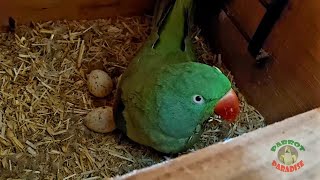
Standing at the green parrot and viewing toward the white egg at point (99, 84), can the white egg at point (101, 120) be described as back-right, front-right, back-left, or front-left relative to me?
front-left

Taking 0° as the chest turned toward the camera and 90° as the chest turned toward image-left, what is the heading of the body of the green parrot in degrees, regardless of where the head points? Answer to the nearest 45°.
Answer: approximately 315°
